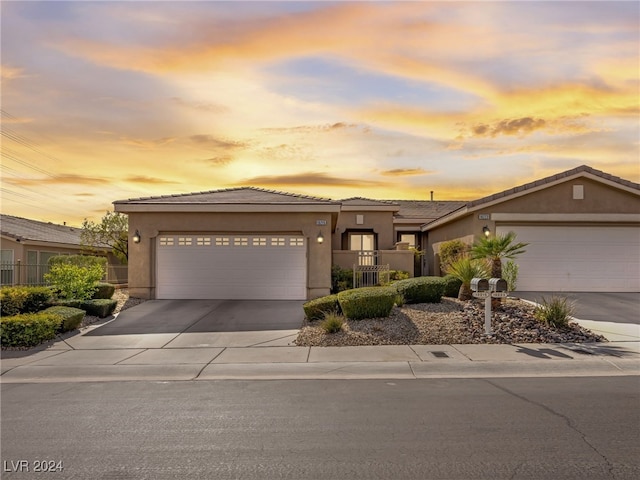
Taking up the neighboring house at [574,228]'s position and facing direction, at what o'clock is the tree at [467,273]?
The tree is roughly at 1 o'clock from the neighboring house.

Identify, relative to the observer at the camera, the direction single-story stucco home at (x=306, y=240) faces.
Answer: facing the viewer

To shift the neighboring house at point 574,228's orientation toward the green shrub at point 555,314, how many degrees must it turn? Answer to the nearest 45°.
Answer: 0° — it already faces it

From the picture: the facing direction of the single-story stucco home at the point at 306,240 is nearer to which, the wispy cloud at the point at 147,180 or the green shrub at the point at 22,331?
the green shrub

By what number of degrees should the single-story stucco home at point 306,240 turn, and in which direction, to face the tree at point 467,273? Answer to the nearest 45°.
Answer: approximately 45° to its left

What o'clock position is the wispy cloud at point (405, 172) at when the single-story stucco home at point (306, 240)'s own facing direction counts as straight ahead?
The wispy cloud is roughly at 7 o'clock from the single-story stucco home.

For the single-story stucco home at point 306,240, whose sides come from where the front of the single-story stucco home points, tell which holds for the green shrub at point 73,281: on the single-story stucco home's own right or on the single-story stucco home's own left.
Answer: on the single-story stucco home's own right

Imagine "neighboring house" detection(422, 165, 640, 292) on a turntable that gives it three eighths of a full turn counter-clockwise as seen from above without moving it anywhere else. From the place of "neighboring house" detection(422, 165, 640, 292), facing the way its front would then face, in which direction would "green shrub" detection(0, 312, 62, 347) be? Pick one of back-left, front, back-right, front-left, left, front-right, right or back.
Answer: back

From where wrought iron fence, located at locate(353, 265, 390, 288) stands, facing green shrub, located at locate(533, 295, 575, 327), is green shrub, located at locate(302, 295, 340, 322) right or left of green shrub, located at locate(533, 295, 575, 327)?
right

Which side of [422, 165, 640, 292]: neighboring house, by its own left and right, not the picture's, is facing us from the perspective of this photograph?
front
